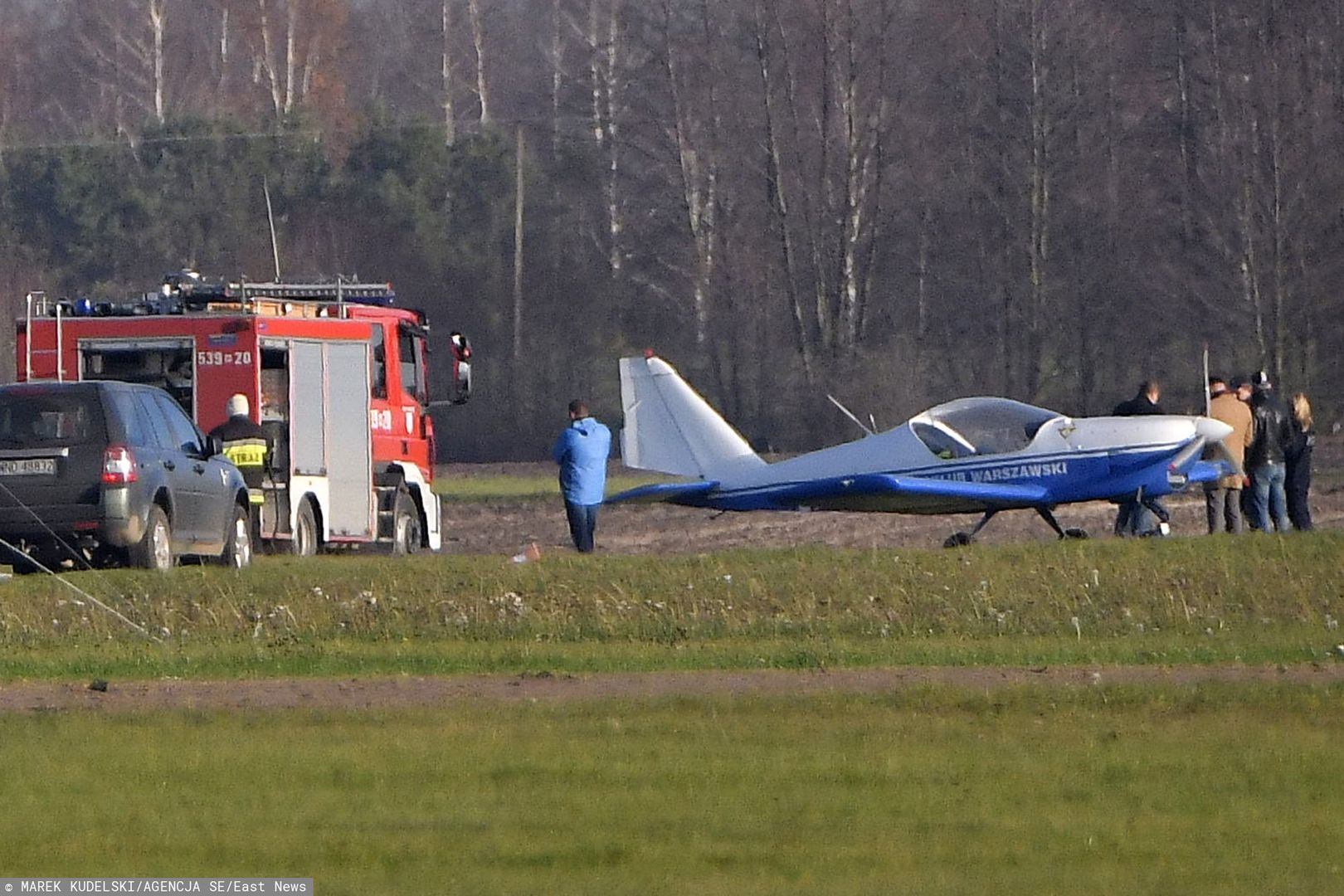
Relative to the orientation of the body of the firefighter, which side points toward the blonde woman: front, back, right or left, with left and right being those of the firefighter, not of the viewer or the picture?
right

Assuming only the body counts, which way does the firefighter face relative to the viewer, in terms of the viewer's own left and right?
facing away from the viewer

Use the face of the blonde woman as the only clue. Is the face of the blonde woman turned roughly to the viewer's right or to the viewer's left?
to the viewer's left

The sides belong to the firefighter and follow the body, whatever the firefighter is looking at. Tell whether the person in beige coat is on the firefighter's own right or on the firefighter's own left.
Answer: on the firefighter's own right

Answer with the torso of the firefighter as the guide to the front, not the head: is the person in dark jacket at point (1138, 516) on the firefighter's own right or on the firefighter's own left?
on the firefighter's own right

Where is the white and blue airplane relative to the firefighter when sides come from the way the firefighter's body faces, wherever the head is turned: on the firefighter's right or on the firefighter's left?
on the firefighter's right

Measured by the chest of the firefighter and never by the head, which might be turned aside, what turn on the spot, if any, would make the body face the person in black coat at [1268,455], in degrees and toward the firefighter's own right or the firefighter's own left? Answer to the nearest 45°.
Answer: approximately 90° to the firefighter's own right

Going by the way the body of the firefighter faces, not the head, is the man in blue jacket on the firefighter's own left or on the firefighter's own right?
on the firefighter's own right

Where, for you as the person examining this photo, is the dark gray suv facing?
facing away from the viewer and to the right of the viewer
